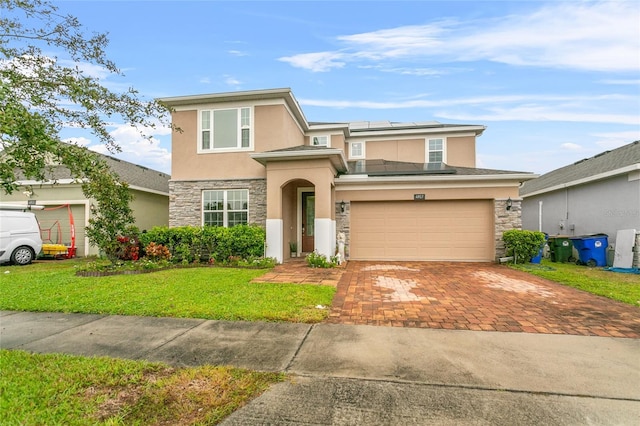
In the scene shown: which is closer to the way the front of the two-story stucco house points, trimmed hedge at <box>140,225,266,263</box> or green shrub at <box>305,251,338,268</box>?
the green shrub

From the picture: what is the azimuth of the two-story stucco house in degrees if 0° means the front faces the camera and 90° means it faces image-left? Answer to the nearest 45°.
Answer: approximately 0°

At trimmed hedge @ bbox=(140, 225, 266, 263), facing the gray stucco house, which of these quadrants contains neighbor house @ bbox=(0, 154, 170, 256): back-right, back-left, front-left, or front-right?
back-left

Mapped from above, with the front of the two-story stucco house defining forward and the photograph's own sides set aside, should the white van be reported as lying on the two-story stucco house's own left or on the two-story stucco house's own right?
on the two-story stucco house's own right

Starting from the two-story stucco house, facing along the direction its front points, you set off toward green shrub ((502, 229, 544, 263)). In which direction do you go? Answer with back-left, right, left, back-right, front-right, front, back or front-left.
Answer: left
